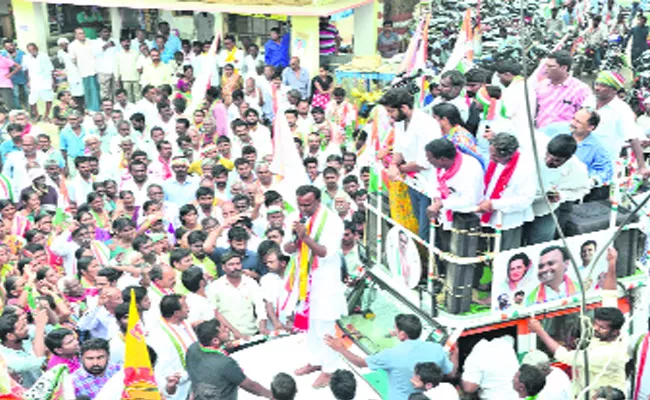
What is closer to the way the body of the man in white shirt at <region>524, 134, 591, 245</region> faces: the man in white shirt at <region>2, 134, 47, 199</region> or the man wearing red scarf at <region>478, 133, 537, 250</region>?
the man wearing red scarf

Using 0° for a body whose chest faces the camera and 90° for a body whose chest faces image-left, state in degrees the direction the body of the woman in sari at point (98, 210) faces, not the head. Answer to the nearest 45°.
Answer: approximately 315°

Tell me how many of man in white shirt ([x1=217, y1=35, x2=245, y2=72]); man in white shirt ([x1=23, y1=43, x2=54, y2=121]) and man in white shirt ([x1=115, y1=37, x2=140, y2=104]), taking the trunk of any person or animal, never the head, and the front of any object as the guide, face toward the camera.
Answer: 3

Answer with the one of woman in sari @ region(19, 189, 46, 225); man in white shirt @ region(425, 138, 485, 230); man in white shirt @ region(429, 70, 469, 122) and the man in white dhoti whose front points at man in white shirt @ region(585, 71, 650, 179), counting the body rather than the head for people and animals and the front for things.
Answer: the woman in sari

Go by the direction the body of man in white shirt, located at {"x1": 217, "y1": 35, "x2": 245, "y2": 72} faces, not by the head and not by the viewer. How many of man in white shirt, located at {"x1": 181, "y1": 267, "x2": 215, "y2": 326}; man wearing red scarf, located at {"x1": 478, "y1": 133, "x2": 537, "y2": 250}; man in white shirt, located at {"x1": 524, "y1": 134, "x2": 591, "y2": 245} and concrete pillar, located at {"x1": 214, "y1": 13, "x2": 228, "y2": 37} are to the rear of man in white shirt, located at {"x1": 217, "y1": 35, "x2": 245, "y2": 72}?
1

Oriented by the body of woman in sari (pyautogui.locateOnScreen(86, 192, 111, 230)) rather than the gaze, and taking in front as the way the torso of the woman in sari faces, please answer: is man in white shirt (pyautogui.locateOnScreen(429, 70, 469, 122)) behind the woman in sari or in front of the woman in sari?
in front

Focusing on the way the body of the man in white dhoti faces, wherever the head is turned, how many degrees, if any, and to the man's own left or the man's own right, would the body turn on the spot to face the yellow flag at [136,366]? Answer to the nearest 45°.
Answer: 0° — they already face it

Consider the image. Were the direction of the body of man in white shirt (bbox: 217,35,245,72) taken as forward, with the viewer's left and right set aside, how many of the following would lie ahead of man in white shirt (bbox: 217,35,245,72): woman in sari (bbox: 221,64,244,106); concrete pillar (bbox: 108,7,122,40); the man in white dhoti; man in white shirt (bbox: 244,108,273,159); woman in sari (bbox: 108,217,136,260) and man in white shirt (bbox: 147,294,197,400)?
5

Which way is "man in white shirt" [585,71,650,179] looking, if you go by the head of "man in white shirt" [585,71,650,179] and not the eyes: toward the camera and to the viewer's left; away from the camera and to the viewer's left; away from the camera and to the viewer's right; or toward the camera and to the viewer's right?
toward the camera and to the viewer's left

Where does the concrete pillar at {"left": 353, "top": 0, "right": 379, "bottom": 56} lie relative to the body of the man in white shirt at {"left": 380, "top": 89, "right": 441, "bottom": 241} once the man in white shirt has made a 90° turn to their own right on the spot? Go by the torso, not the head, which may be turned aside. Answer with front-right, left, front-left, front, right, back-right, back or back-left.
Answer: front-right
